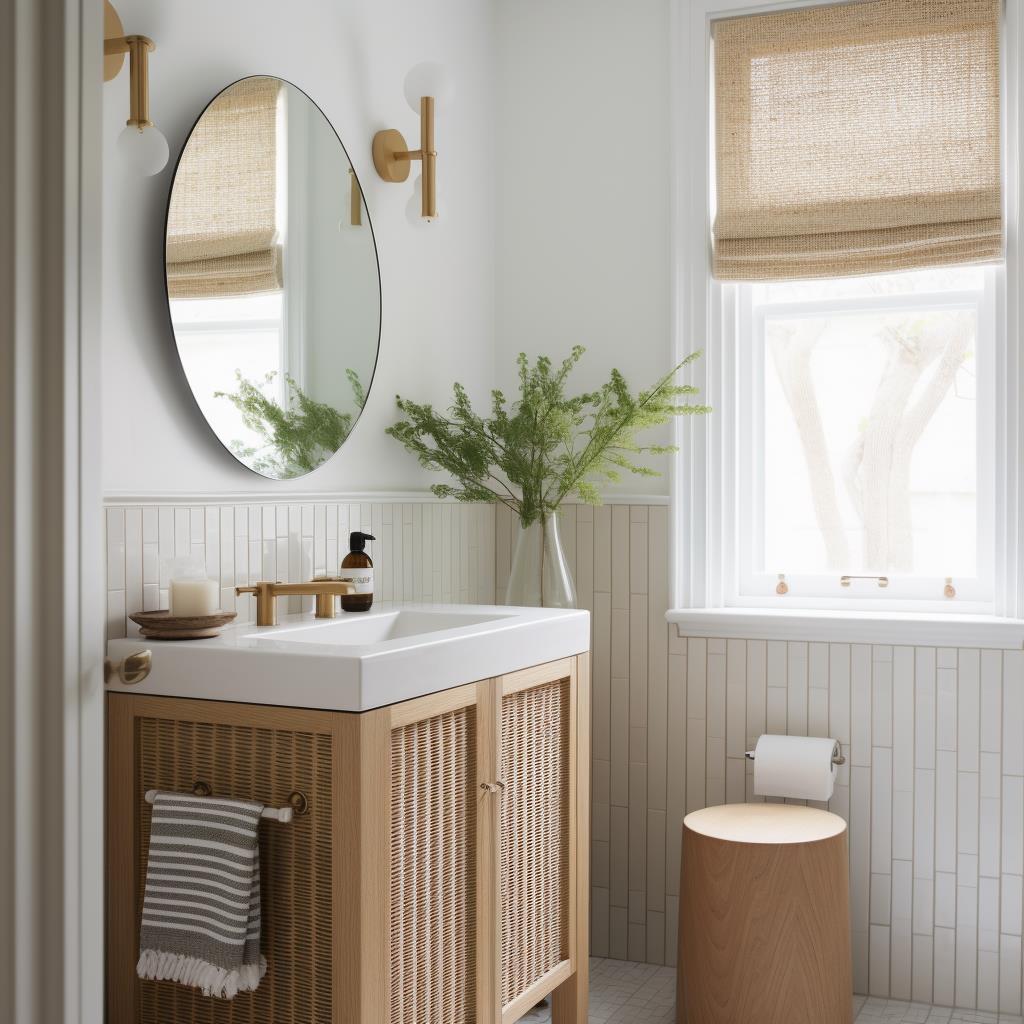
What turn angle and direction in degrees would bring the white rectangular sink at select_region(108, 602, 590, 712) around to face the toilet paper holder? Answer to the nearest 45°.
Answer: approximately 90° to its left

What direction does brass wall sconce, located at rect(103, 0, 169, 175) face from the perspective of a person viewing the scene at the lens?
facing the viewer and to the right of the viewer

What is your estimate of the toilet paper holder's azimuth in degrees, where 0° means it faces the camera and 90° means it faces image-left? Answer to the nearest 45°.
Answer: approximately 0°

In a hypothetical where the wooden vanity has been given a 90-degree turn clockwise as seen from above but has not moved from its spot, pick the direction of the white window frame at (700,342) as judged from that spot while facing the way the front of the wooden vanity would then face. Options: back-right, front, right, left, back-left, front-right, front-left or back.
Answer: back

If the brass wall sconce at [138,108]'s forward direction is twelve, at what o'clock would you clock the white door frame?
The white door frame is roughly at 2 o'clock from the brass wall sconce.

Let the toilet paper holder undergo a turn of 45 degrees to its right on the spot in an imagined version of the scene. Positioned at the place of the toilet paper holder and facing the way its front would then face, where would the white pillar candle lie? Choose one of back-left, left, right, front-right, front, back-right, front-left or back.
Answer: front
